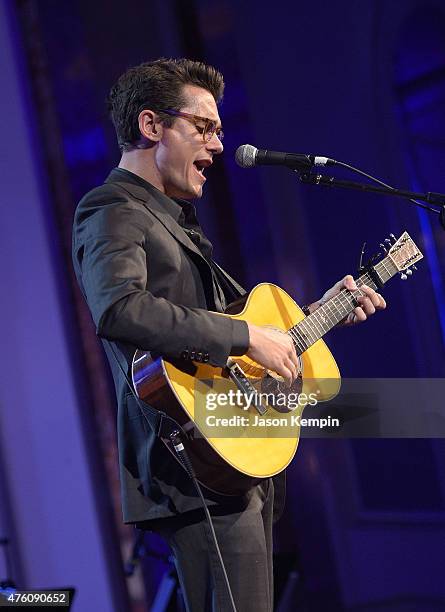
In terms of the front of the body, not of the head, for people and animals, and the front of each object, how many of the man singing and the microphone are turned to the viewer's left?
1

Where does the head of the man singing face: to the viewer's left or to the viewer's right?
to the viewer's right

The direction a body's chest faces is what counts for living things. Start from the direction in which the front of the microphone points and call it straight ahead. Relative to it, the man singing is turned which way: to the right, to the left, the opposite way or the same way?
the opposite way

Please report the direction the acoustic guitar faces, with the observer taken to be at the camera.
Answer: facing the viewer and to the right of the viewer

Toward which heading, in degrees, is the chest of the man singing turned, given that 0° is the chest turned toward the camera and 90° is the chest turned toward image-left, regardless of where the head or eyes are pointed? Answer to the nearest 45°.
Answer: approximately 270°

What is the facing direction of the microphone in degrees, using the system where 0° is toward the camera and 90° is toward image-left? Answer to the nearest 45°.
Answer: approximately 90°
